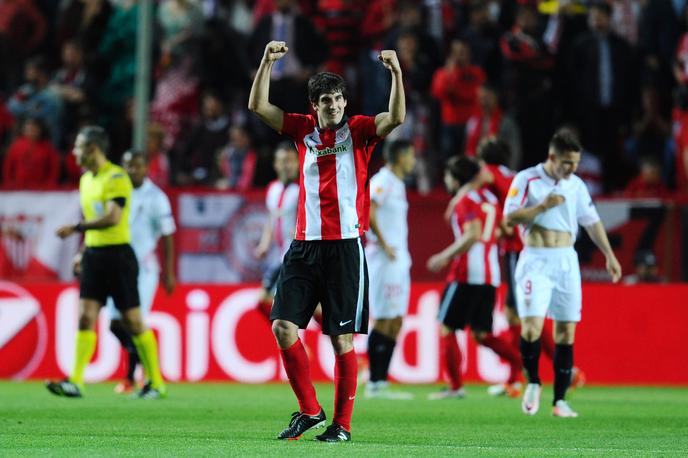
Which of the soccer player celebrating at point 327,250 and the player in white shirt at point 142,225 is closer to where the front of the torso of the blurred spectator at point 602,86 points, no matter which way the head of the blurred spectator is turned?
the soccer player celebrating

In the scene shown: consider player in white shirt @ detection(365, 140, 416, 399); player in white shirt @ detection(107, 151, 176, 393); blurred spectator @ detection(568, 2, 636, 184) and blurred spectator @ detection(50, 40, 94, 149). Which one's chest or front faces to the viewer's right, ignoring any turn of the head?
player in white shirt @ detection(365, 140, 416, 399)

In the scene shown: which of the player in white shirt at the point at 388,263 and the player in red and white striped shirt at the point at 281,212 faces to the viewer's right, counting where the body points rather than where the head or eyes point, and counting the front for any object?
the player in white shirt at the point at 388,263

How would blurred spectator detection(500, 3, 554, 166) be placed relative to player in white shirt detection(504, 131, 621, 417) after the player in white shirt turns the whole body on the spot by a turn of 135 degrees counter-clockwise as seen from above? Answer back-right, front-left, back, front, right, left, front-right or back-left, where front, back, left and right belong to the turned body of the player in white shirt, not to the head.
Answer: front-left

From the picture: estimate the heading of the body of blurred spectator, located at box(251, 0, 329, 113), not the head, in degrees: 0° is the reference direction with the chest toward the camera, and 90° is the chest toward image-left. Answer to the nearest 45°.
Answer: approximately 0°

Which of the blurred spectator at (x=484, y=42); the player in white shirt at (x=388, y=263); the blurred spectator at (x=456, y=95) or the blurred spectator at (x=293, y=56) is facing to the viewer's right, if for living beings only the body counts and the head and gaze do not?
the player in white shirt
